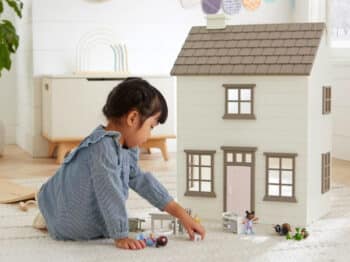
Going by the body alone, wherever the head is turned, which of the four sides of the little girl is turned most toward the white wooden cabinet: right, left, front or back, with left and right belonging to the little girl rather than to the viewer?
left

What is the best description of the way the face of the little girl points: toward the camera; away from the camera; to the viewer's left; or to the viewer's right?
to the viewer's right

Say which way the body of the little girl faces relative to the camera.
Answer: to the viewer's right
